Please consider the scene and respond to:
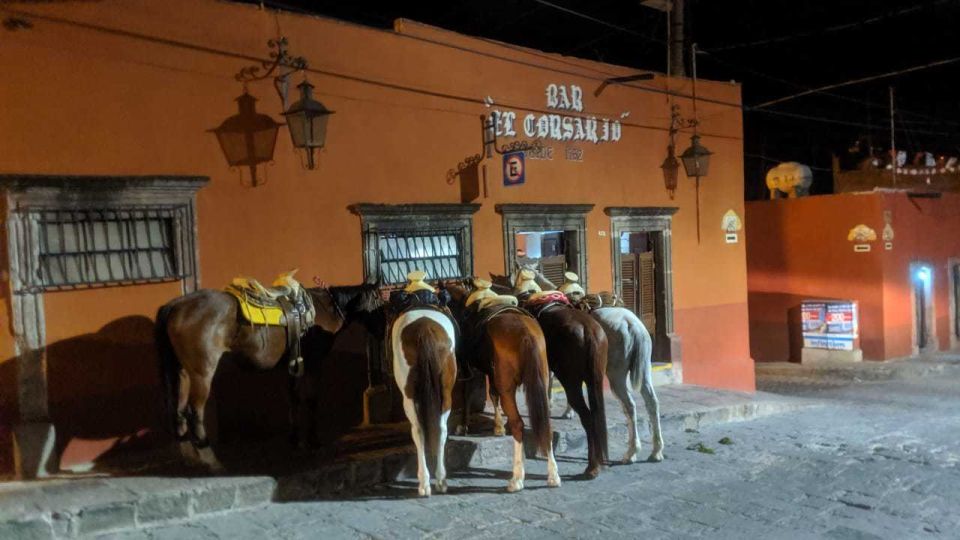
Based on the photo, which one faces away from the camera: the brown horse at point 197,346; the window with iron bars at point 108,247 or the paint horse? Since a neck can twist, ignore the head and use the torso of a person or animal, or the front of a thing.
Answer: the paint horse

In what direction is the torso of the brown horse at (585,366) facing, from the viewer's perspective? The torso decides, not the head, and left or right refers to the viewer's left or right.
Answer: facing away from the viewer and to the left of the viewer

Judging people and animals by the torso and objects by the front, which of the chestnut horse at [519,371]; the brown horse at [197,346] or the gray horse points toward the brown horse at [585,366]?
the brown horse at [197,346]

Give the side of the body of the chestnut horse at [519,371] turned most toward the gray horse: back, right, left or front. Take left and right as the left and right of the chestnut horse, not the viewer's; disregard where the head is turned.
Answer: right

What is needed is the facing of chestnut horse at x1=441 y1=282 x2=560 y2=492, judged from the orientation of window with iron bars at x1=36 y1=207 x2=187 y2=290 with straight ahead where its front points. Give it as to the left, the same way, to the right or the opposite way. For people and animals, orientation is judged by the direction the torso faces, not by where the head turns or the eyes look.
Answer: the opposite way

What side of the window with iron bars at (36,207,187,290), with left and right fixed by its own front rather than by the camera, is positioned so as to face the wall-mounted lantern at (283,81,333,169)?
left

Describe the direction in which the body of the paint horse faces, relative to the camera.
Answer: away from the camera

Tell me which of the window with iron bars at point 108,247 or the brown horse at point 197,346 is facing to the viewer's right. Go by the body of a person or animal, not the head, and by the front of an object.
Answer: the brown horse

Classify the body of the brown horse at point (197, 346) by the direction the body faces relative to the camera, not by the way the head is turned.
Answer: to the viewer's right

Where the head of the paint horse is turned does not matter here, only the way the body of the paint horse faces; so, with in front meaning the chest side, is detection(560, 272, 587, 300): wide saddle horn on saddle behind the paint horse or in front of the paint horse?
in front

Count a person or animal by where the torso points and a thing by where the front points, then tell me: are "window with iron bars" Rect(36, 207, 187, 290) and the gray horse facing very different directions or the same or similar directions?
very different directions

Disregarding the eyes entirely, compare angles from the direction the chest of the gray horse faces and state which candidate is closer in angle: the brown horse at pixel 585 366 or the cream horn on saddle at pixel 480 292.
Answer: the cream horn on saddle
